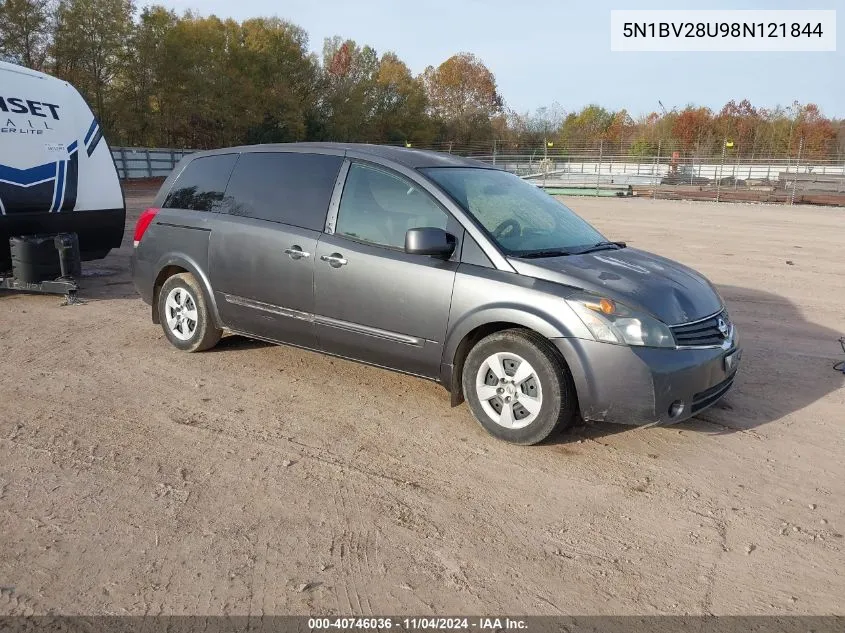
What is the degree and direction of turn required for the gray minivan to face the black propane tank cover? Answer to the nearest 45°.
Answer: approximately 180°

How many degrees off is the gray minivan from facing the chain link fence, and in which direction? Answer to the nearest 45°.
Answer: approximately 135° to its left

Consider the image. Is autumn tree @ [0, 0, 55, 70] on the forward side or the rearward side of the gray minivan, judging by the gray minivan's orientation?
on the rearward side

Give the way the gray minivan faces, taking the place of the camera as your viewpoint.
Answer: facing the viewer and to the right of the viewer

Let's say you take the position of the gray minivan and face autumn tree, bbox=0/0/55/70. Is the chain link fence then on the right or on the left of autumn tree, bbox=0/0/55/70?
right

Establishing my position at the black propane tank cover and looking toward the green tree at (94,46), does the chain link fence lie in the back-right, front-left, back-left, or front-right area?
front-right

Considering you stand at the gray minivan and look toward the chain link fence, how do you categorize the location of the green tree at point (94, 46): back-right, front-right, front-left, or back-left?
front-left

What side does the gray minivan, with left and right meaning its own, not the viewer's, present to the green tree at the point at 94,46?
back

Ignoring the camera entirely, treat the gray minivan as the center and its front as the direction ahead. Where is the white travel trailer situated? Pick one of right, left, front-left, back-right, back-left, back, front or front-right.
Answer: back
